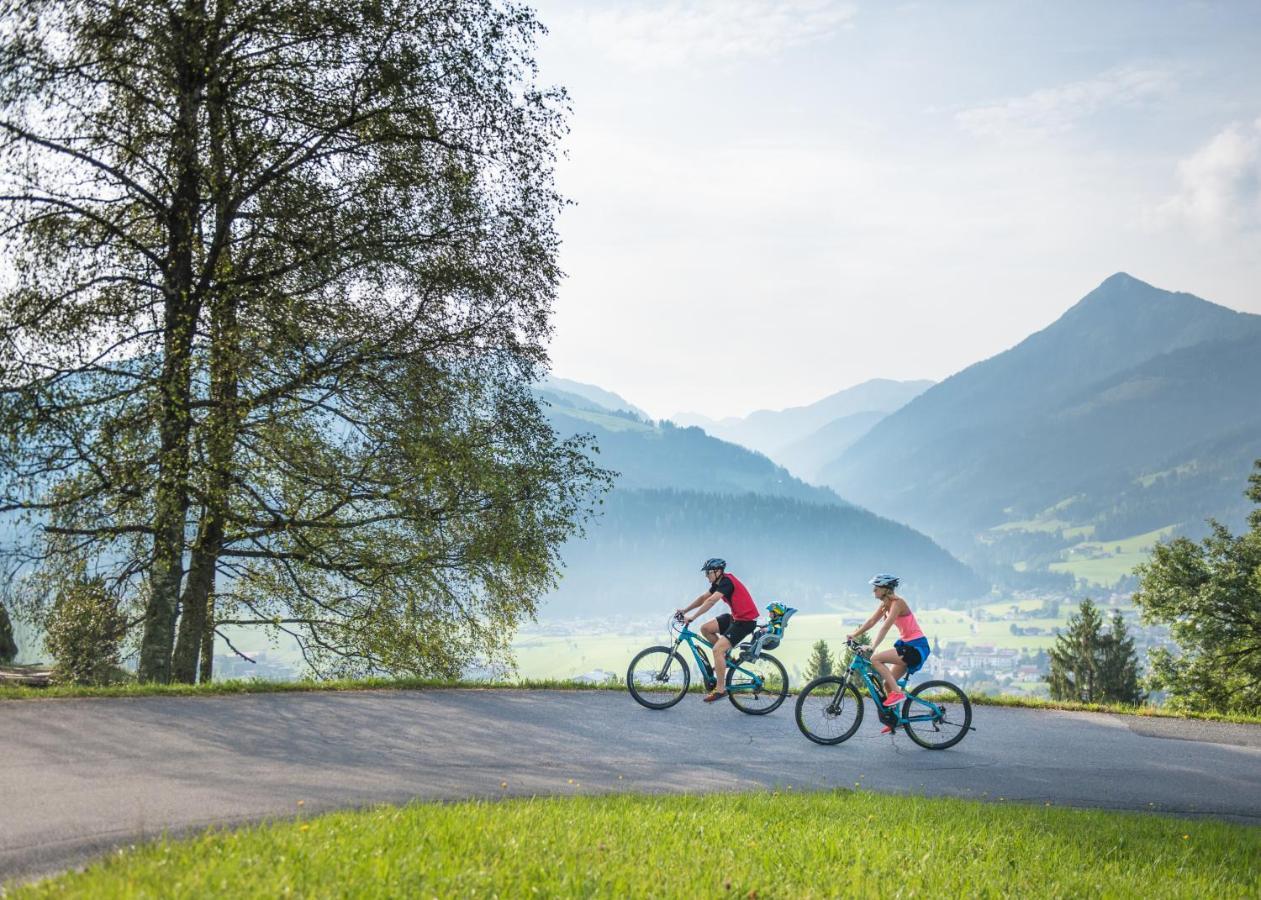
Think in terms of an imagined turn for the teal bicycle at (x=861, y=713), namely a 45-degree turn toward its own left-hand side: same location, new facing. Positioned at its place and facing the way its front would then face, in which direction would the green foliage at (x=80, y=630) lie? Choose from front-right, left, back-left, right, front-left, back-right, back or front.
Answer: front-right

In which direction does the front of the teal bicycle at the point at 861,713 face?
to the viewer's left

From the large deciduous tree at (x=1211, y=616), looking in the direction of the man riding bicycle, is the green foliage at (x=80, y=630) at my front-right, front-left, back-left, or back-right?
front-right

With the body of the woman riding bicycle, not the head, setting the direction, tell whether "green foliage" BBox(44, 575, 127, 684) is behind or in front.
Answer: in front

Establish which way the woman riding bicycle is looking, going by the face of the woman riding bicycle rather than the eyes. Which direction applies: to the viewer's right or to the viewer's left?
to the viewer's left

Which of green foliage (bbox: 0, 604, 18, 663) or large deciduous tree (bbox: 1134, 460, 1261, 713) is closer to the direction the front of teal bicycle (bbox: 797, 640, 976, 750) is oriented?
the green foliage

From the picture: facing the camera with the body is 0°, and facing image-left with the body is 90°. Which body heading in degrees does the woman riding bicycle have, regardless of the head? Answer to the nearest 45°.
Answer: approximately 90°

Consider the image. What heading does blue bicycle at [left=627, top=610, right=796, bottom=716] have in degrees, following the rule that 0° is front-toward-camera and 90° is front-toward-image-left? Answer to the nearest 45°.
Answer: approximately 90°

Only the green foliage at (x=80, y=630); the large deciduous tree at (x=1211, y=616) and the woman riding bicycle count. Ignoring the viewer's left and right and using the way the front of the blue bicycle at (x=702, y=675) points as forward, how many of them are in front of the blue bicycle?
1

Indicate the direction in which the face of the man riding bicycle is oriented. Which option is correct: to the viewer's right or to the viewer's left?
to the viewer's left

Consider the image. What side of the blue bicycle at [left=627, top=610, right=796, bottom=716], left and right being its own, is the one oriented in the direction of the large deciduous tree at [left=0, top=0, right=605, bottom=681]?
front
